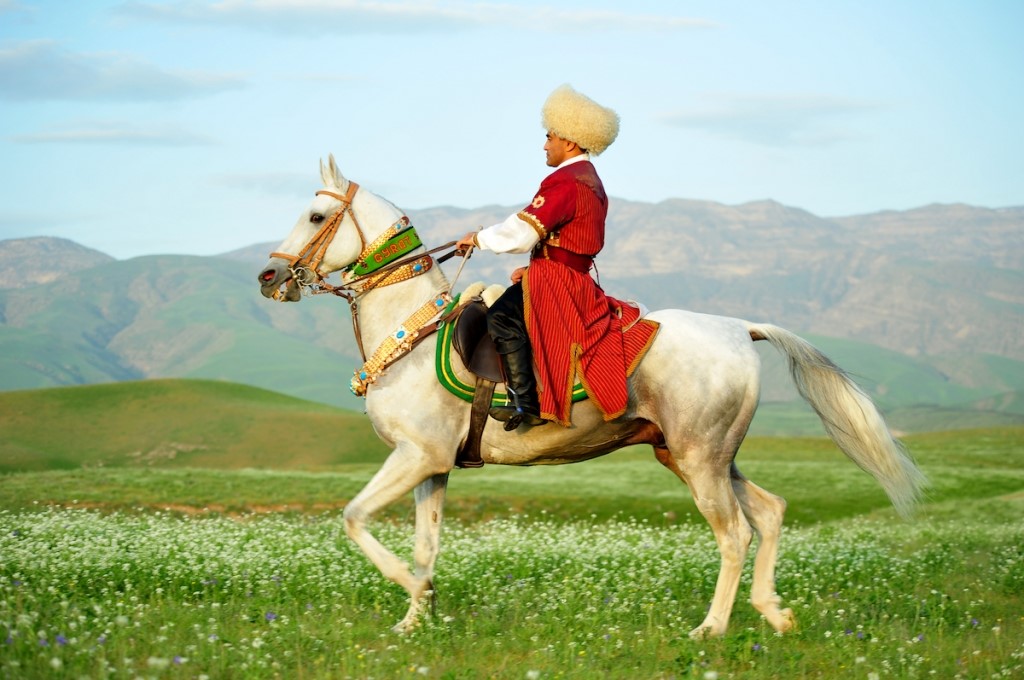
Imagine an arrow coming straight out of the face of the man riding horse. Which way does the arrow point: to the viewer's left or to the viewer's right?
to the viewer's left

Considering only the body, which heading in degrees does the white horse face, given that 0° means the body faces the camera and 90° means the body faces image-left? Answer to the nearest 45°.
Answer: approximately 90°
